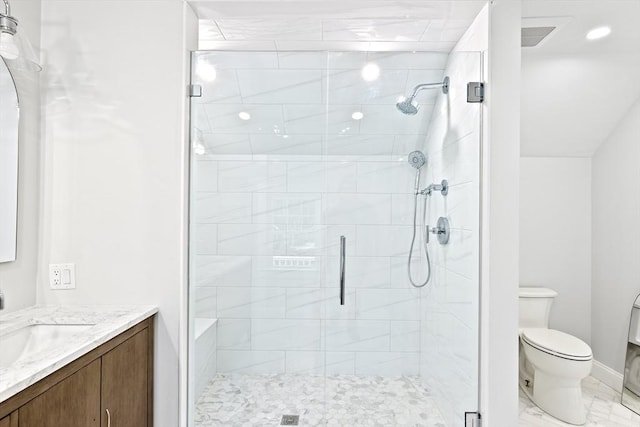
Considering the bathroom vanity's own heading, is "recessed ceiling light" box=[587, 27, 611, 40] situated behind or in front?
in front

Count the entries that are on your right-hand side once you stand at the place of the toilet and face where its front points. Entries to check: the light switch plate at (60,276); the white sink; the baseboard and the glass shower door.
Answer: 3

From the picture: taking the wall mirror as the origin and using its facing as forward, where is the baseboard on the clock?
The baseboard is roughly at 11 o'clock from the wall mirror.

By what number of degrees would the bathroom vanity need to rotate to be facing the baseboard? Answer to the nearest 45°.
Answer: approximately 45° to its left

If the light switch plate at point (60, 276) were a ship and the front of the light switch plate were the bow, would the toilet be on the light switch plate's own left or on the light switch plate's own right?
on the light switch plate's own left
